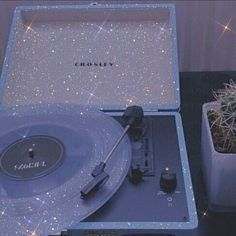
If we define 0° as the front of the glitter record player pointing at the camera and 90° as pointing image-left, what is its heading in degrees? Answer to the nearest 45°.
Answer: approximately 0°
